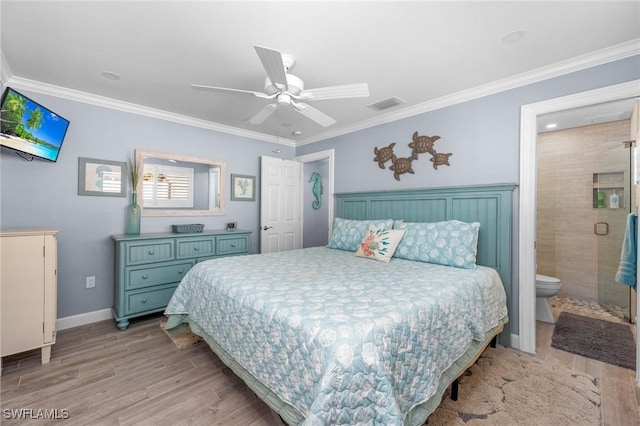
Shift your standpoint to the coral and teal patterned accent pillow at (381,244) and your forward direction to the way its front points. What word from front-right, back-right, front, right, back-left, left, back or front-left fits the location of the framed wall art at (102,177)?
front-right

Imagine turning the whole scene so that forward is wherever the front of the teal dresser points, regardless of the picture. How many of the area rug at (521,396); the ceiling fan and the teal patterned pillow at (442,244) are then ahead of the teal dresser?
3

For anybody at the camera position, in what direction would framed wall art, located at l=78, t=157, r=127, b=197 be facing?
facing the viewer and to the right of the viewer

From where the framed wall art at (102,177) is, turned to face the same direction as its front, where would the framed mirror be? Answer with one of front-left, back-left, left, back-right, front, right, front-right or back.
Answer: front-left

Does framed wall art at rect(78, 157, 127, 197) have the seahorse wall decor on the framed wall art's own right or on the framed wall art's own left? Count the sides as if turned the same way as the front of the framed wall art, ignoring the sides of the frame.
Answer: on the framed wall art's own left

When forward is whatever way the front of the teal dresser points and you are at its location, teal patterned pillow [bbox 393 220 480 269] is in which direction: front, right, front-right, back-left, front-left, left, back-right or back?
front

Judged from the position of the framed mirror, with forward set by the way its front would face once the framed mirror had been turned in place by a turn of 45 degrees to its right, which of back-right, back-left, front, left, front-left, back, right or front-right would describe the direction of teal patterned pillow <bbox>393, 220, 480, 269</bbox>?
front-left

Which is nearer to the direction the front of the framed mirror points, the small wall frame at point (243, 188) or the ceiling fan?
the ceiling fan

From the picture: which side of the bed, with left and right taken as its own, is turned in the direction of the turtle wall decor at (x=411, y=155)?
back

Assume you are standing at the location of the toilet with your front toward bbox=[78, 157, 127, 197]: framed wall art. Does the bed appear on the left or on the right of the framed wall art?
left

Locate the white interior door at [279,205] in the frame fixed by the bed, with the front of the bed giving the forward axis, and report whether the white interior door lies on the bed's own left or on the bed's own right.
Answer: on the bed's own right

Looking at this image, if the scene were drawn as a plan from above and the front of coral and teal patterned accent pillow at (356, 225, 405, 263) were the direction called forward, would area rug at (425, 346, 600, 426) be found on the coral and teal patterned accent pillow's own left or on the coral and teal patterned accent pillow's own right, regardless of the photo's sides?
on the coral and teal patterned accent pillow's own left

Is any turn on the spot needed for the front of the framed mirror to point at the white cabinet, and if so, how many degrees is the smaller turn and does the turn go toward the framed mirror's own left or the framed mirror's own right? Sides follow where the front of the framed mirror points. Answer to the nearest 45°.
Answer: approximately 90° to the framed mirror's own right

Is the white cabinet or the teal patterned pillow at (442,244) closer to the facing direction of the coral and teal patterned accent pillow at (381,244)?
the white cabinet

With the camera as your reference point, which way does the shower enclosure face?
facing the viewer and to the left of the viewer
